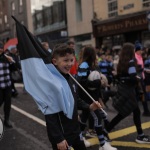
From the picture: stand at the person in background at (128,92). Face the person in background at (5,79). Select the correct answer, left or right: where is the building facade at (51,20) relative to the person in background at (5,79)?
right

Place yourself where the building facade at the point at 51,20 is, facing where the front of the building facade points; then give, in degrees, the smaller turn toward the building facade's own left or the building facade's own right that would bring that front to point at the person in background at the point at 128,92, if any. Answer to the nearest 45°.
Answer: approximately 45° to the building facade's own left

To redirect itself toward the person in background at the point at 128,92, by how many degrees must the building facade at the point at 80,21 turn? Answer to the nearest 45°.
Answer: approximately 45° to its left

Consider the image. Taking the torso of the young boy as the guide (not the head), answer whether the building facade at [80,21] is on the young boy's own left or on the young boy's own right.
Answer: on the young boy's own left
